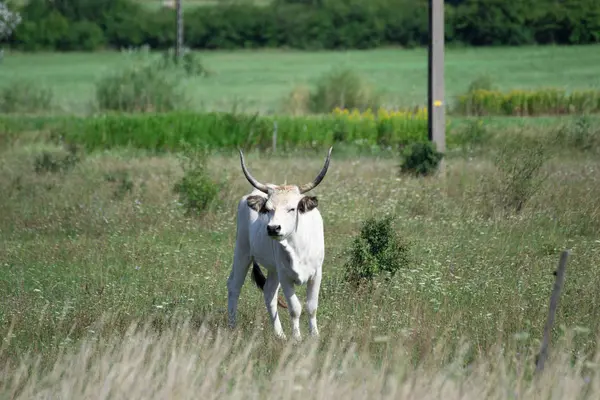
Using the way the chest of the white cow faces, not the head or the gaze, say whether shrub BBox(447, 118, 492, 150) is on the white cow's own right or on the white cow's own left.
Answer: on the white cow's own left

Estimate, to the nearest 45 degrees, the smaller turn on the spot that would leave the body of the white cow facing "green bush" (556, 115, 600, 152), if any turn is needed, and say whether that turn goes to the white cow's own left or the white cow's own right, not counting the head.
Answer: approximately 135° to the white cow's own left

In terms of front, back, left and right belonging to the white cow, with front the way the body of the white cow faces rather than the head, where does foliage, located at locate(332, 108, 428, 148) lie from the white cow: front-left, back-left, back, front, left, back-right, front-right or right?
back-left

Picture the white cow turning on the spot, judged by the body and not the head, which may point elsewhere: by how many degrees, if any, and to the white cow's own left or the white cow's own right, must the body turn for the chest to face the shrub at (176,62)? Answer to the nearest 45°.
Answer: approximately 135° to the white cow's own left

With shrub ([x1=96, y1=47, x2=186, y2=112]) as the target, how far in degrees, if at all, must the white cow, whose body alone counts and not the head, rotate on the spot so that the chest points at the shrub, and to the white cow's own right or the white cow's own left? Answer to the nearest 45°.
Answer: approximately 135° to the white cow's own left

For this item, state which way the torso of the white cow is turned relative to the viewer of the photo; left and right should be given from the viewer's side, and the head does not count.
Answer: facing the viewer and to the right of the viewer

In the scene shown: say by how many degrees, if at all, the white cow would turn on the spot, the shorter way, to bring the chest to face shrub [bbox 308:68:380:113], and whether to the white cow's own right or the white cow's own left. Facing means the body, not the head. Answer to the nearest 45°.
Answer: approximately 135° to the white cow's own left
